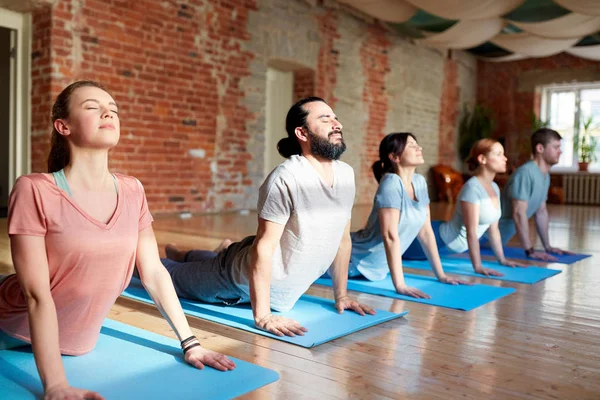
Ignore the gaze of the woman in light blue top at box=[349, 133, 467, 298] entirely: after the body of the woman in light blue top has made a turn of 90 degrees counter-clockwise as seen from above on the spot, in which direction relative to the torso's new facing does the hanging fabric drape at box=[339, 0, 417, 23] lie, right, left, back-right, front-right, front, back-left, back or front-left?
front-left

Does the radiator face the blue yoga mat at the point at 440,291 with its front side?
yes

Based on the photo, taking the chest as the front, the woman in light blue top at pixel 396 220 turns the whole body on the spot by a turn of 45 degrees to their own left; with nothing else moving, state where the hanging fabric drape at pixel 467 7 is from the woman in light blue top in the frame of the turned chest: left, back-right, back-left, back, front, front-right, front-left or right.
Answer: left

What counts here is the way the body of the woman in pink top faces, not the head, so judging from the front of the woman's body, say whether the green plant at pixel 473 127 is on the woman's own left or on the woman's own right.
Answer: on the woman's own left

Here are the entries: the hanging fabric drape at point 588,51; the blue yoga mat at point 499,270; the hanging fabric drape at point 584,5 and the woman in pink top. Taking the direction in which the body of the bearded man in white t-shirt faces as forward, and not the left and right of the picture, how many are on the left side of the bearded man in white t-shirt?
3

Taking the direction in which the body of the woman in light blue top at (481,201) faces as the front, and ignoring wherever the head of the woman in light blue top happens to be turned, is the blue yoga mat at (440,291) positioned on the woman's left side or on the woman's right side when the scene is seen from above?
on the woman's right side

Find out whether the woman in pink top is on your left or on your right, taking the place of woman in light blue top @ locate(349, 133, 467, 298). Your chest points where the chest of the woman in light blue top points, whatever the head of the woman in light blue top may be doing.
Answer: on your right

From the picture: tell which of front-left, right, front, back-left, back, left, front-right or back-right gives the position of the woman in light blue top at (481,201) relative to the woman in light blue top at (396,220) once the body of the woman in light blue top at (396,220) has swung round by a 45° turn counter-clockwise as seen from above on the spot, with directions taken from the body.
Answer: front-left

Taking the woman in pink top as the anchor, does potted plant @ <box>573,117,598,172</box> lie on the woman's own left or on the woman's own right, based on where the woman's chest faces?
on the woman's own left
